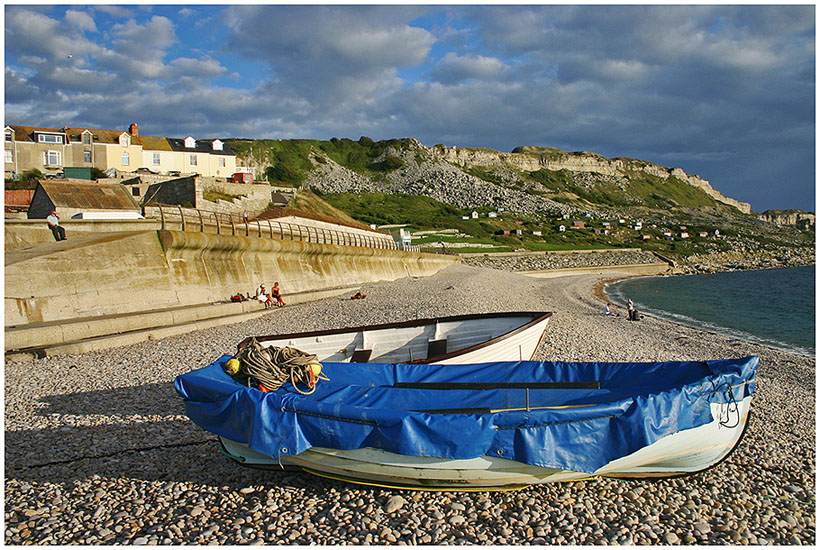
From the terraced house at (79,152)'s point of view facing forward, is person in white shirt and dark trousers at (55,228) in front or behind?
in front

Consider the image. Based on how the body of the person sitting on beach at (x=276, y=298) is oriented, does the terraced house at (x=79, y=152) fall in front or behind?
behind

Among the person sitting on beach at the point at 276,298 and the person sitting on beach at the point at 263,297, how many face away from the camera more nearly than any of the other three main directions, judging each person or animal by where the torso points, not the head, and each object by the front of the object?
0

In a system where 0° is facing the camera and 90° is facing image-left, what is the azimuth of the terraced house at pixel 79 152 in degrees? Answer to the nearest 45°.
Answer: approximately 315°

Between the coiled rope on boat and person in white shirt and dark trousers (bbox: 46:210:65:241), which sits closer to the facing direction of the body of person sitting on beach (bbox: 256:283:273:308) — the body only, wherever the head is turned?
the coiled rope on boat

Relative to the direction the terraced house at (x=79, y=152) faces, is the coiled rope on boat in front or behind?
in front

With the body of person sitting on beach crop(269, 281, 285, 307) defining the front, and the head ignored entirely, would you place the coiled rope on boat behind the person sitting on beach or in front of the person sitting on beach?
in front

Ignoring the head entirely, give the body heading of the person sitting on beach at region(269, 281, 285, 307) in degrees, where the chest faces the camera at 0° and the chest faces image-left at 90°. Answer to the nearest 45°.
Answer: approximately 315°

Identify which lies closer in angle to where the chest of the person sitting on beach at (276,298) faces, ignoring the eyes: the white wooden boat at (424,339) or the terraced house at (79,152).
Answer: the white wooden boat

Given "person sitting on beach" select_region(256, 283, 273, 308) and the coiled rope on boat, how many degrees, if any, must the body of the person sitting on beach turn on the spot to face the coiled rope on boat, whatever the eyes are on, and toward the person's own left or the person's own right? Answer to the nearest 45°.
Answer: approximately 45° to the person's own right
